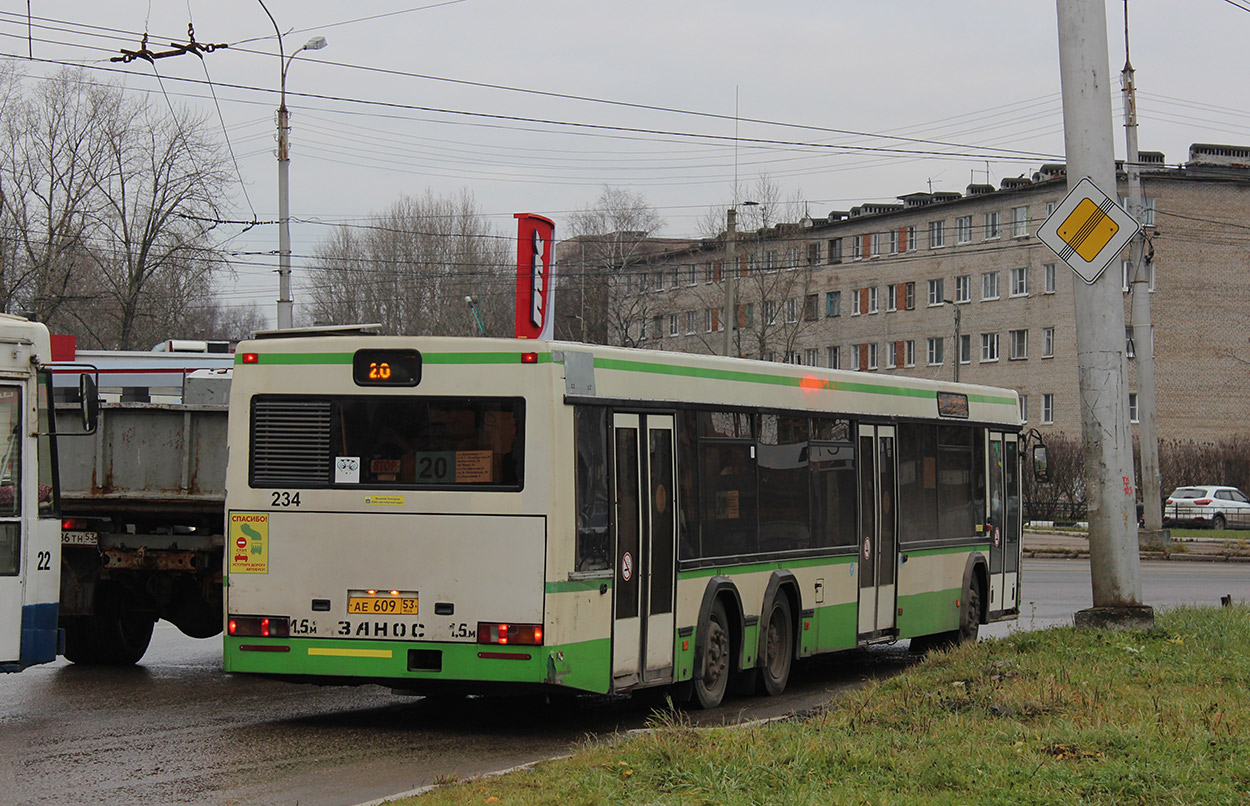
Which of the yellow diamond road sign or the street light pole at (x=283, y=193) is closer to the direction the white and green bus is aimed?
the yellow diamond road sign

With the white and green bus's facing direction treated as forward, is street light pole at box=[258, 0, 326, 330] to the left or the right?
on its left

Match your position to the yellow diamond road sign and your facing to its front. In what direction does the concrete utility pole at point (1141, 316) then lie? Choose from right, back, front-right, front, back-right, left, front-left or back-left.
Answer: back

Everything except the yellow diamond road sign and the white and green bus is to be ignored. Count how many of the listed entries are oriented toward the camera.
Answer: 1

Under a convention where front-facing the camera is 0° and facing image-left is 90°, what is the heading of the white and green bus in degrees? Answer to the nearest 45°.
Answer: approximately 225°

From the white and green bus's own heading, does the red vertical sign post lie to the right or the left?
on its left

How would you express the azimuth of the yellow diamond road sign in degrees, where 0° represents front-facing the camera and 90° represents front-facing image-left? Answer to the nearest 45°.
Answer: approximately 0°
